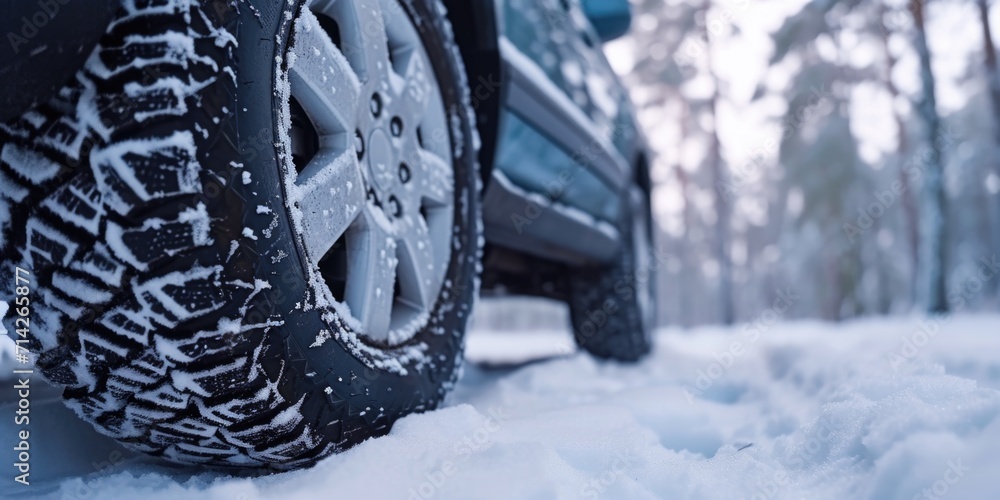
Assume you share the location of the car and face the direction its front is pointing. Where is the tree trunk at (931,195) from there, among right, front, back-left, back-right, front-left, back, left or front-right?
front

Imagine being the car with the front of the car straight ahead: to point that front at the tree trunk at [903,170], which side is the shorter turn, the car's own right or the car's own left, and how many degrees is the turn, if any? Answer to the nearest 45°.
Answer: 0° — it already faces it

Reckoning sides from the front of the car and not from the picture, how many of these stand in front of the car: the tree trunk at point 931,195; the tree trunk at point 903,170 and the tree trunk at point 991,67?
3

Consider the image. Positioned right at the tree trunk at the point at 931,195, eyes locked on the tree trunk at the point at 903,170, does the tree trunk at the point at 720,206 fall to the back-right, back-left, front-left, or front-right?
front-left

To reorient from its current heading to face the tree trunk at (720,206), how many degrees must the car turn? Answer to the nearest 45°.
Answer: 0° — it already faces it

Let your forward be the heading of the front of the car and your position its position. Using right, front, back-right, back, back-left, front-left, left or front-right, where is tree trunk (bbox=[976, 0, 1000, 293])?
front

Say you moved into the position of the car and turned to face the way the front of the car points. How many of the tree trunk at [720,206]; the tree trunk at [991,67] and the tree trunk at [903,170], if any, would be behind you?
0

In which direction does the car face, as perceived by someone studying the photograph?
facing away from the viewer and to the right of the viewer
